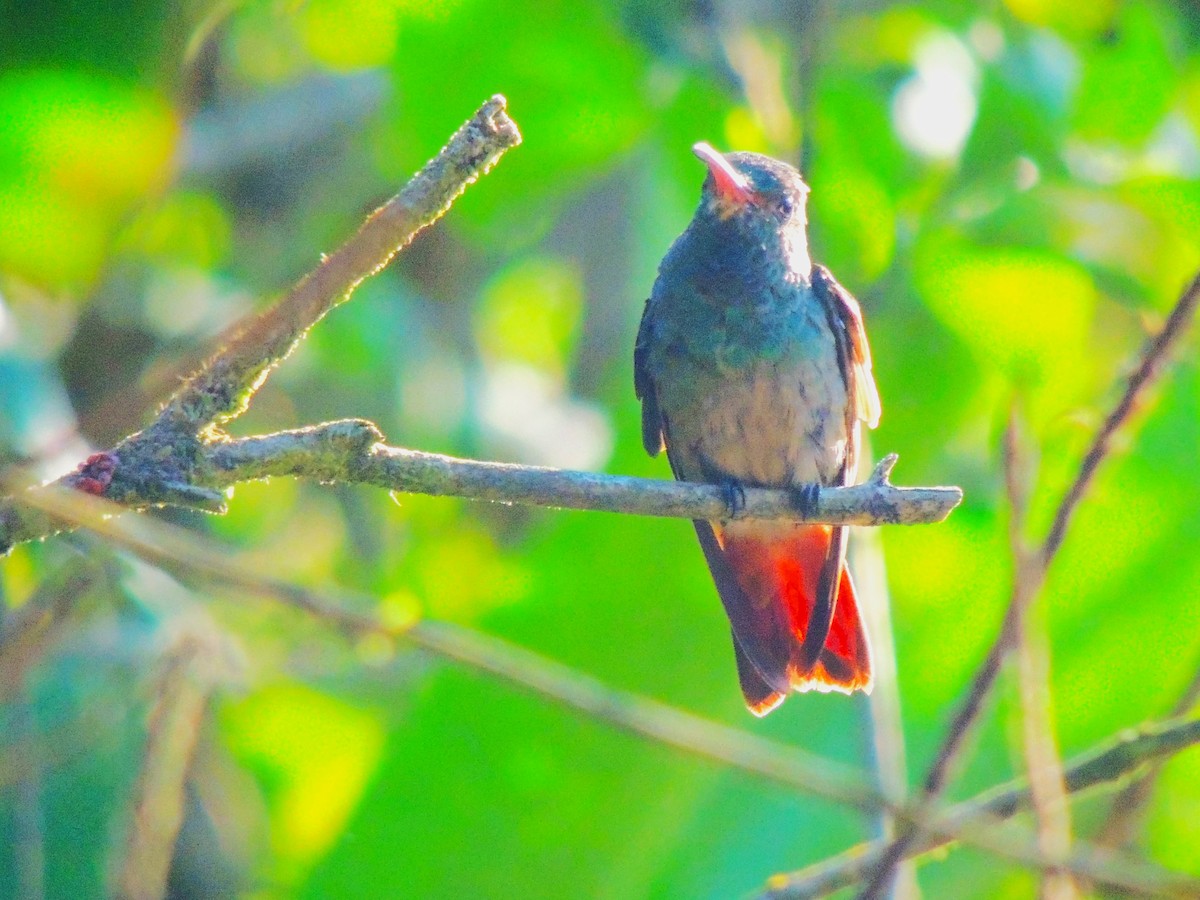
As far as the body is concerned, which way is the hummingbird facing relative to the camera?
toward the camera

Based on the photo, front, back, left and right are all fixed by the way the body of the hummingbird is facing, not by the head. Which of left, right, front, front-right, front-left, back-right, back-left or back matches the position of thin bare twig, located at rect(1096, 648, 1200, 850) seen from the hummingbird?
left
